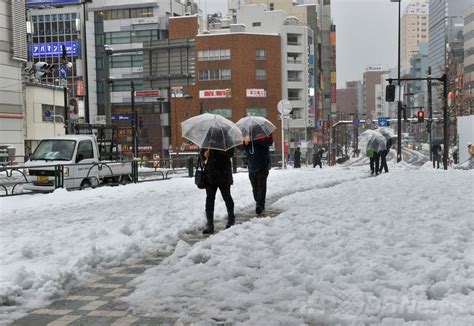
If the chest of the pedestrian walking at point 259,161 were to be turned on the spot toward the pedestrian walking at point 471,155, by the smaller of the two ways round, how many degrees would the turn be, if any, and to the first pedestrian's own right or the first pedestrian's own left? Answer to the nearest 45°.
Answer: approximately 135° to the first pedestrian's own left

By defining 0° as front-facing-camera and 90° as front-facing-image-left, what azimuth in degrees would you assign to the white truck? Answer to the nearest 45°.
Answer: approximately 45°

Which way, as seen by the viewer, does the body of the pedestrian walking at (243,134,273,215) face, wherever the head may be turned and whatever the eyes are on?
toward the camera
